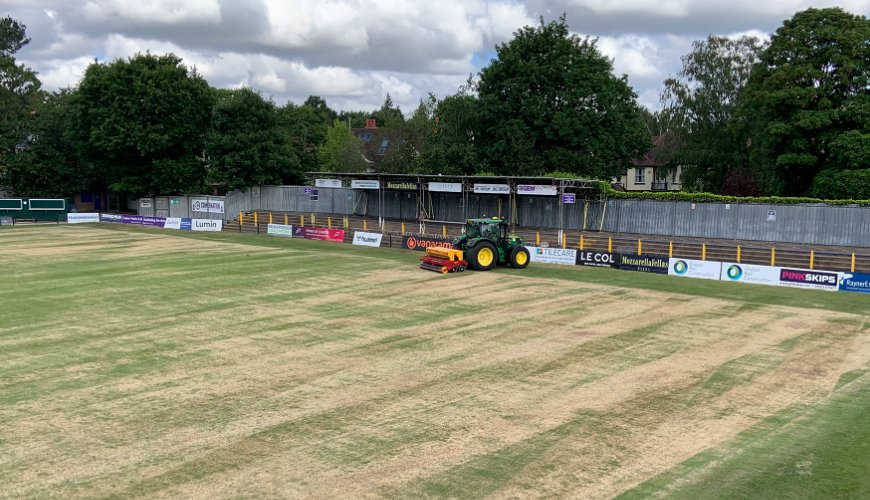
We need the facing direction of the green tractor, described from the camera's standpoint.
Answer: facing away from the viewer and to the right of the viewer

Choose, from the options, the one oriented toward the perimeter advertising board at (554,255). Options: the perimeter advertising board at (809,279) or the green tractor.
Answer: the green tractor

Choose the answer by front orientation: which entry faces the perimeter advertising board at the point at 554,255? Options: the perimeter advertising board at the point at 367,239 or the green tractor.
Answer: the green tractor

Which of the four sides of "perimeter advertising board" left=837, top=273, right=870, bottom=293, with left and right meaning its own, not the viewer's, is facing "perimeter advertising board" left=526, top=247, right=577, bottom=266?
right

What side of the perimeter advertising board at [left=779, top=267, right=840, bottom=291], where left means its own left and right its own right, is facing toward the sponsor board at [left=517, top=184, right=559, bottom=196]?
right

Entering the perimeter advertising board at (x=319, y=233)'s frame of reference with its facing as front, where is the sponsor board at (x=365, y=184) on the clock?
The sponsor board is roughly at 6 o'clock from the perimeter advertising board.

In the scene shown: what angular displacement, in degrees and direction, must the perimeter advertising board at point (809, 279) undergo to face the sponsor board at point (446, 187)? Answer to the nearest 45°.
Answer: approximately 90° to its right

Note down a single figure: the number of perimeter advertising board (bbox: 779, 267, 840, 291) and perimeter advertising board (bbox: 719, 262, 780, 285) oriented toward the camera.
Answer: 2
